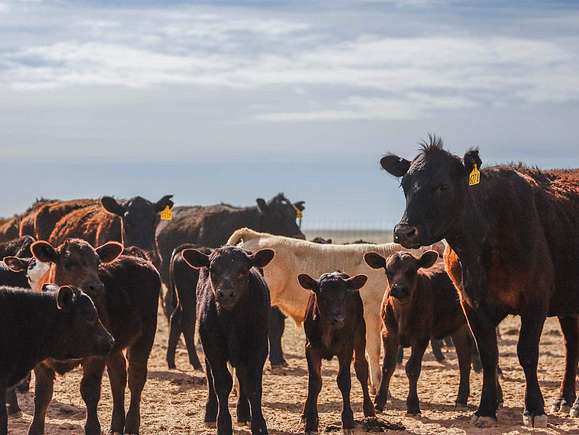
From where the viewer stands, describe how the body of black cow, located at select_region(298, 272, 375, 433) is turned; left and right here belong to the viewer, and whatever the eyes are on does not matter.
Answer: facing the viewer

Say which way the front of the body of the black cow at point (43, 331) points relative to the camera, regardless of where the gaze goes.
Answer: to the viewer's right

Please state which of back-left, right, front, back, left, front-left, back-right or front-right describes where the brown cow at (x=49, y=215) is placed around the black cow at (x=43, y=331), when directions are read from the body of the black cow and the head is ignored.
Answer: left

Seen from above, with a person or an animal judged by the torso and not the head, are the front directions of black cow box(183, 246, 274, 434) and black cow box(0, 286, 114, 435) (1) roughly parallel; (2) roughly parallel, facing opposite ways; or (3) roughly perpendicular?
roughly perpendicular

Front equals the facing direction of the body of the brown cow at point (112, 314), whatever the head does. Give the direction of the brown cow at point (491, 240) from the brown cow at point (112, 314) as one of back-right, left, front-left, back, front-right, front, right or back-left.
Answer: back-left

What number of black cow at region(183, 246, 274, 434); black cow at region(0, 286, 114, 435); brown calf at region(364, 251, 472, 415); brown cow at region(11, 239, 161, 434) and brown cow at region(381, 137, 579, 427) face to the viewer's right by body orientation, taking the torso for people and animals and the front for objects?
1

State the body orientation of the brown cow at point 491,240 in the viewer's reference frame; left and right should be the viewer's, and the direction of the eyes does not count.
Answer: facing the viewer and to the left of the viewer

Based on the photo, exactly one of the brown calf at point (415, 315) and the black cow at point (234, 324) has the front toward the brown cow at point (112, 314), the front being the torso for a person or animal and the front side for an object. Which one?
the brown calf at point (415, 315)

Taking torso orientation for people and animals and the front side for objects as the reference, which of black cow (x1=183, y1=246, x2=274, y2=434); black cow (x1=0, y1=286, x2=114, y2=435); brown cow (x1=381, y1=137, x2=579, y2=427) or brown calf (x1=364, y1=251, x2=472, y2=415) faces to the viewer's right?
black cow (x1=0, y1=286, x2=114, y2=435)

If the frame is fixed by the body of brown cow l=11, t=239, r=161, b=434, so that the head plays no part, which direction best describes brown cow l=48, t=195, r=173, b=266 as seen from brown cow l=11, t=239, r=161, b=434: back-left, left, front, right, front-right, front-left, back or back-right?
back-right

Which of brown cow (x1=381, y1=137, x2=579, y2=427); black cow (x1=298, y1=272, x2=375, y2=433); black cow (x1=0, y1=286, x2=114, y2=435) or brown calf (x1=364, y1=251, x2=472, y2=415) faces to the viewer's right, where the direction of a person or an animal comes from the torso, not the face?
black cow (x1=0, y1=286, x2=114, y2=435)

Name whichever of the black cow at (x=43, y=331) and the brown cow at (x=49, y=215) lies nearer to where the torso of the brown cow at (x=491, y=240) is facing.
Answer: the black cow

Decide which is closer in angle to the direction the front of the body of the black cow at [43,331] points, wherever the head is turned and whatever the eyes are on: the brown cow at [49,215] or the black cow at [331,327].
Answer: the black cow

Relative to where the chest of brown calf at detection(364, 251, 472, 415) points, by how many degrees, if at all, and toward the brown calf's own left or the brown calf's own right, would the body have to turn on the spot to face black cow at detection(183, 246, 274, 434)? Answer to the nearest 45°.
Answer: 0° — it already faces it

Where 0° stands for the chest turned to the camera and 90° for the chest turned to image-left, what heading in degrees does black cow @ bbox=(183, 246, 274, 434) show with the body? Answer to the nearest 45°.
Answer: approximately 0°
